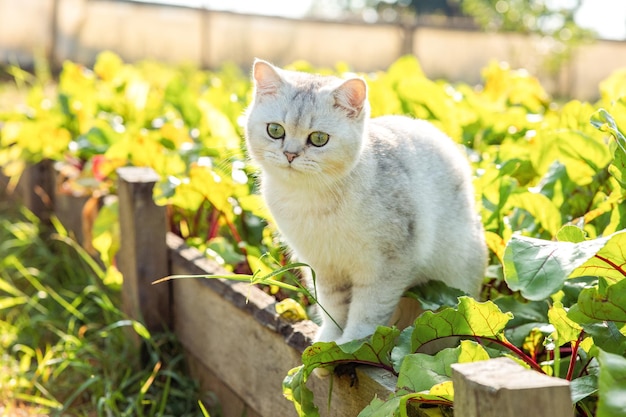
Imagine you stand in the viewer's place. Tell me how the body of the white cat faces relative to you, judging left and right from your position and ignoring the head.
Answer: facing the viewer and to the left of the viewer
